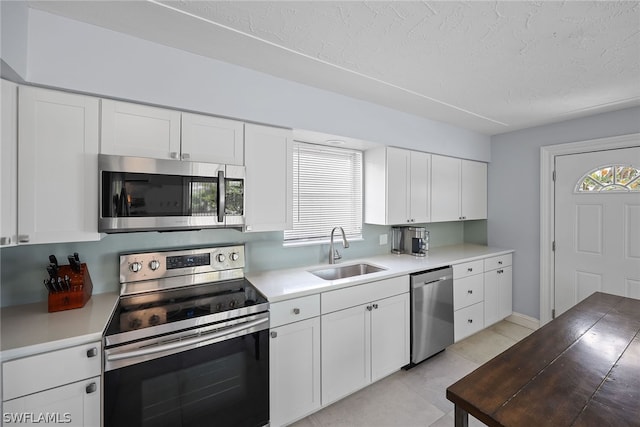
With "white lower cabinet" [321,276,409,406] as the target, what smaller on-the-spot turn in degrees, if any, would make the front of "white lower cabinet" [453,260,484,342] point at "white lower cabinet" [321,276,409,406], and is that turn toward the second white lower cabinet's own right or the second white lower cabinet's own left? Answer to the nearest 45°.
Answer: approximately 90° to the second white lower cabinet's own right

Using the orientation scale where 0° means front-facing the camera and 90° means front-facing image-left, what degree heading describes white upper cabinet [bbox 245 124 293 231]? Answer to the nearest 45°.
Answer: approximately 315°

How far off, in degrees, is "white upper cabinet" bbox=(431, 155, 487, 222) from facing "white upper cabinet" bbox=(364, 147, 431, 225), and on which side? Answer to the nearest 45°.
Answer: approximately 90° to its right

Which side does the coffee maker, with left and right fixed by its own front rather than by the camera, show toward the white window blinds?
right

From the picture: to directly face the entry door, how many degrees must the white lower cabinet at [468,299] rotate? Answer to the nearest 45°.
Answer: approximately 90° to its left
